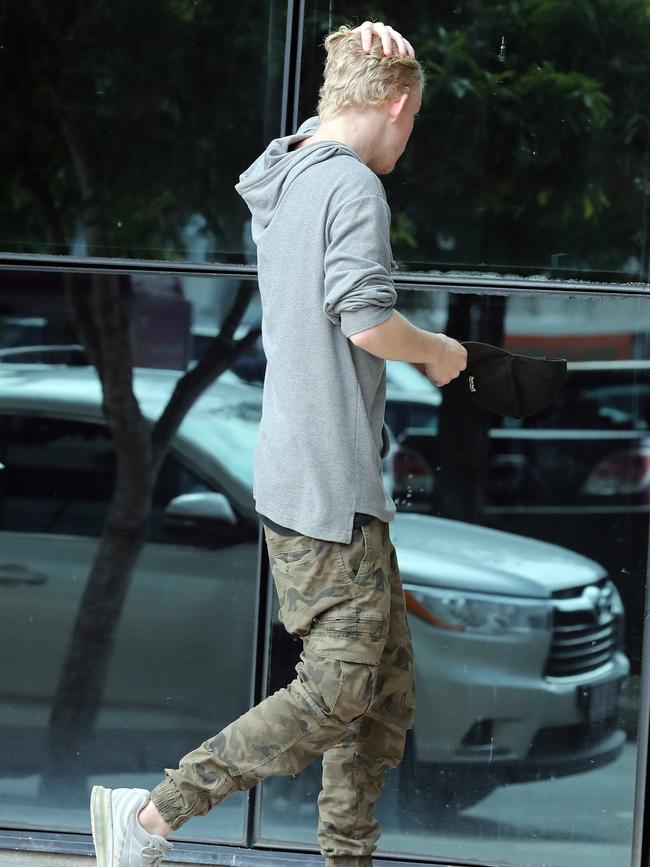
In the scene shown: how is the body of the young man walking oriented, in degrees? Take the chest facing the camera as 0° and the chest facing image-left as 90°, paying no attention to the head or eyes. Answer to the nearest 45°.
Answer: approximately 225°
